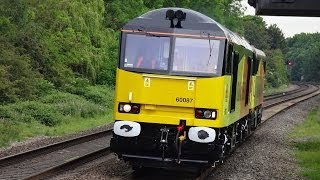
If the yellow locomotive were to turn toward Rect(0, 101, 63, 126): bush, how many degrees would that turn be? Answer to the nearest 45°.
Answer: approximately 135° to its right

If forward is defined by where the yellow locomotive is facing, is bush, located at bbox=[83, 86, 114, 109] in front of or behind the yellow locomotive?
behind

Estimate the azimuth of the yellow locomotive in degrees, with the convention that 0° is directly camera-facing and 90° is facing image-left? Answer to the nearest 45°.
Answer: approximately 0°
